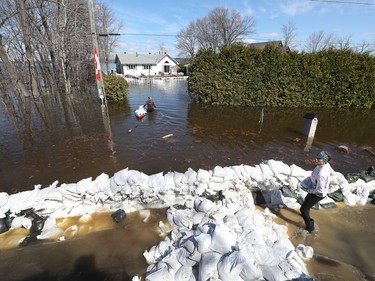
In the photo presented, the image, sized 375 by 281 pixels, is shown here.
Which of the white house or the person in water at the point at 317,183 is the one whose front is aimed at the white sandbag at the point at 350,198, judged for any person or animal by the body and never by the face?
the white house

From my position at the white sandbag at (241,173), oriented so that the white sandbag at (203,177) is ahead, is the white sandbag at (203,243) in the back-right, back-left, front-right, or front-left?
front-left

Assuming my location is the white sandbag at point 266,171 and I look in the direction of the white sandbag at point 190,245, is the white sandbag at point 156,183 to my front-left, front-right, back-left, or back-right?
front-right

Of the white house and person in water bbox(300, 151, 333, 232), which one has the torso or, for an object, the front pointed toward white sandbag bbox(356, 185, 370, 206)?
the white house

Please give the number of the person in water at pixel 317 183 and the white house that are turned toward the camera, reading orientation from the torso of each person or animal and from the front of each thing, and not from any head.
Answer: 1

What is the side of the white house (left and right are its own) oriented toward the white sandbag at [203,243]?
front

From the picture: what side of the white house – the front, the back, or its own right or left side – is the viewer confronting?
front

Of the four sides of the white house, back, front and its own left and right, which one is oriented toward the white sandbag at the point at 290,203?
front

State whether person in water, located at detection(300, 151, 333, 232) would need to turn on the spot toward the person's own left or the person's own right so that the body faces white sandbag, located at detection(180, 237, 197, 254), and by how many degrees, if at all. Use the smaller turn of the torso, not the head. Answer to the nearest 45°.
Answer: approximately 45° to the person's own left

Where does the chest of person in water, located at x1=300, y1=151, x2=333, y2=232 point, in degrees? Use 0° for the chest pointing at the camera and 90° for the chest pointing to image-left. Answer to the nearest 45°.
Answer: approximately 90°

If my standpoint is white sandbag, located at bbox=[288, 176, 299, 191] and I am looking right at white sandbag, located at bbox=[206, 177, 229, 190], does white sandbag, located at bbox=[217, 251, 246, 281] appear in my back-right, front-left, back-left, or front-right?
front-left

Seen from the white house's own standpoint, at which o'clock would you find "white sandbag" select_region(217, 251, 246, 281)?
The white sandbag is roughly at 12 o'clock from the white house.

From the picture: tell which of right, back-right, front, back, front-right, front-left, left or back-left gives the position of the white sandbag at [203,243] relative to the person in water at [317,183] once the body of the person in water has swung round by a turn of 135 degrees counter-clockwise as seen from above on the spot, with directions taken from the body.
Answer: right

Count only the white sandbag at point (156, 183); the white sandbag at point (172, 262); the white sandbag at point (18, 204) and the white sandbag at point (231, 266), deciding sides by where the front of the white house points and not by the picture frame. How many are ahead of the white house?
4

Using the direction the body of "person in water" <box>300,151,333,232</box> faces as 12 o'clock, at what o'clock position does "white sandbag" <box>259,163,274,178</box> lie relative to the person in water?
The white sandbag is roughly at 1 o'clock from the person in water.

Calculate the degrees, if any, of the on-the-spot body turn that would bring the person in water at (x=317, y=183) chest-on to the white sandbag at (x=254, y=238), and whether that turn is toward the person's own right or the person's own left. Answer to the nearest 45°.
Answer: approximately 45° to the person's own left

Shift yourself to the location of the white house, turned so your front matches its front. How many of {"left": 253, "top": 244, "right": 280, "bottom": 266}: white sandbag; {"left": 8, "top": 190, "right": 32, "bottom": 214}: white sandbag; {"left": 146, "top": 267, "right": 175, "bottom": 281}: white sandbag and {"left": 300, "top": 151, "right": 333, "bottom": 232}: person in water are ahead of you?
4

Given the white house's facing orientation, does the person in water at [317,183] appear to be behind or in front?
in front

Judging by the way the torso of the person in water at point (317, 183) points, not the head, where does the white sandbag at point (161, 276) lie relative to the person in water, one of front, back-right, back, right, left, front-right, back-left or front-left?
front-left
